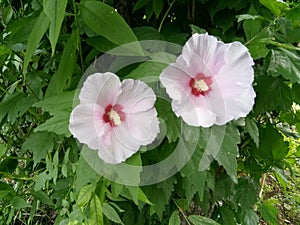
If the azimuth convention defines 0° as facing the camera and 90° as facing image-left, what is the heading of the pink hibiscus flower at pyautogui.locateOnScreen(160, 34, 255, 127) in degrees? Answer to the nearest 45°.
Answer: approximately 0°
